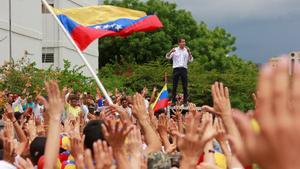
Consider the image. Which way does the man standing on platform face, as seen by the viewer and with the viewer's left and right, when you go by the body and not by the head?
facing the viewer

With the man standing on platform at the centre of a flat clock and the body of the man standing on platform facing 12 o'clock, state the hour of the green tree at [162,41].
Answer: The green tree is roughly at 6 o'clock from the man standing on platform.
